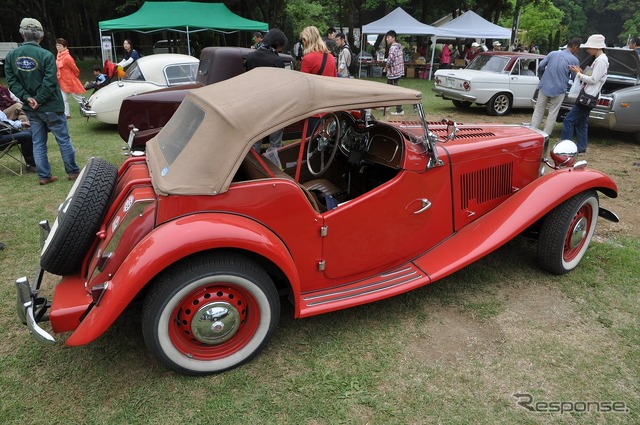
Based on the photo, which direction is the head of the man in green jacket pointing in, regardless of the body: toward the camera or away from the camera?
away from the camera

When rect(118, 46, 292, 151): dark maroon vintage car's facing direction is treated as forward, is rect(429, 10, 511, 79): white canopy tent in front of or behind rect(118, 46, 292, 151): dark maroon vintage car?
in front

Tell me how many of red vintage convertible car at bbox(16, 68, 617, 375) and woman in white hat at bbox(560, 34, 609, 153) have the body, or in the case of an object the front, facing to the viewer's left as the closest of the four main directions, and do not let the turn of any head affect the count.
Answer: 1

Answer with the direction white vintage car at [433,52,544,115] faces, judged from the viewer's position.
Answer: facing away from the viewer and to the right of the viewer

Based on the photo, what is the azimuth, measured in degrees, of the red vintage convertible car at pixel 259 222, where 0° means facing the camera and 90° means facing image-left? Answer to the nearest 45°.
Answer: approximately 225°

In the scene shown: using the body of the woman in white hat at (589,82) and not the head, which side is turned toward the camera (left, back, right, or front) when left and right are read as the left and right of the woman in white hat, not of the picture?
left

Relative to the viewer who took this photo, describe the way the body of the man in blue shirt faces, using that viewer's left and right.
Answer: facing away from the viewer and to the right of the viewer
